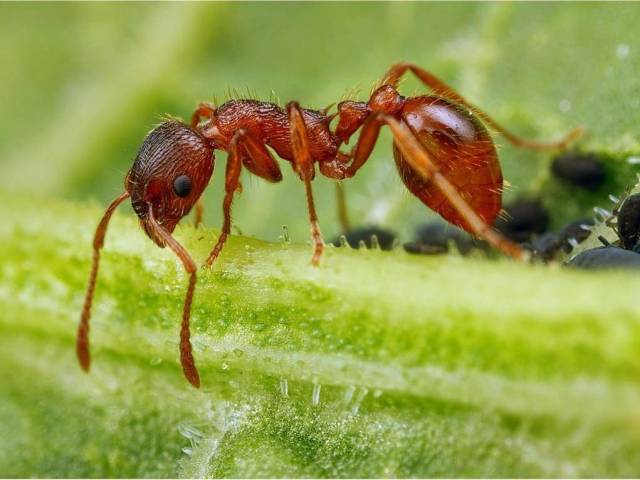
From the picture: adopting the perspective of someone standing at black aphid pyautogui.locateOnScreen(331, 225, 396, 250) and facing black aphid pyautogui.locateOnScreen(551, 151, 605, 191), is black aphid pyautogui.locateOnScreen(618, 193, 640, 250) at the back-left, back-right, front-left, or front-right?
front-right

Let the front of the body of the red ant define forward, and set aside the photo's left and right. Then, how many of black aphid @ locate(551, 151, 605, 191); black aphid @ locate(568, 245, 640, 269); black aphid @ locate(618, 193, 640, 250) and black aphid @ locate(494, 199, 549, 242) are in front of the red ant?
0

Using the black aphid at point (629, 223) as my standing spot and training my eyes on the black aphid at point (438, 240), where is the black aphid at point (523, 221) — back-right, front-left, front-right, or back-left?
front-right

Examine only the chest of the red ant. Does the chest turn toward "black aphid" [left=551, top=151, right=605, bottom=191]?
no

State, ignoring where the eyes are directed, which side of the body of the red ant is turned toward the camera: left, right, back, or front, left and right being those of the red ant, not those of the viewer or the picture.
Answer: left

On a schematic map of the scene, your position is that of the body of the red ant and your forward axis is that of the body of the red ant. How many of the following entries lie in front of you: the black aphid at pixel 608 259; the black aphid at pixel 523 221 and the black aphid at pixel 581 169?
0

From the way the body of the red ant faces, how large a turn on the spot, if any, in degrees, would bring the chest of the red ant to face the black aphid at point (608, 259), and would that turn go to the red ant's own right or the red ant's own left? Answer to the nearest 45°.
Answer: approximately 135° to the red ant's own left

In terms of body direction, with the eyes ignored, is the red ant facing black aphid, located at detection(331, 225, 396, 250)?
no

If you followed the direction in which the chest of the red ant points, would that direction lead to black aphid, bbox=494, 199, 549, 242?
no

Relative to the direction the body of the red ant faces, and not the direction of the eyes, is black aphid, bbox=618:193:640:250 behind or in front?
behind

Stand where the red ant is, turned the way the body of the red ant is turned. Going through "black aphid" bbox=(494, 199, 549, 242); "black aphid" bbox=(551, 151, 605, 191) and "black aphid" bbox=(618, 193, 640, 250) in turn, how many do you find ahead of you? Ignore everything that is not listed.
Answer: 0
